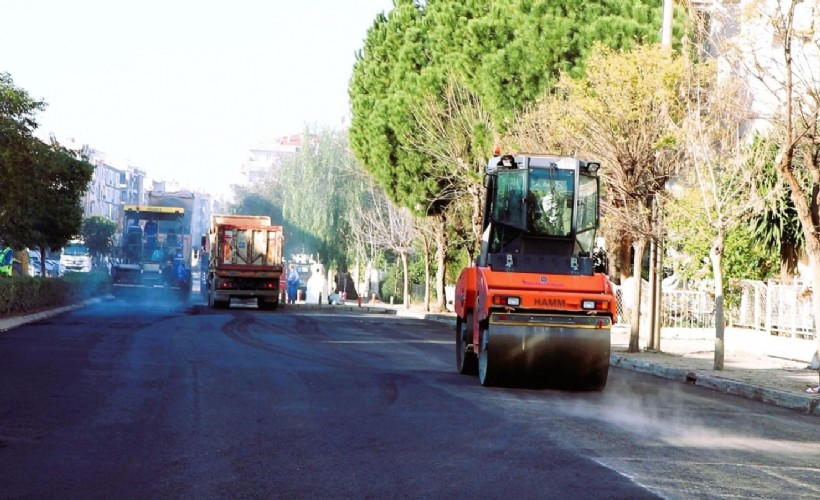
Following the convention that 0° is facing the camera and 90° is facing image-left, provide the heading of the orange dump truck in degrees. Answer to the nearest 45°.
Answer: approximately 180°

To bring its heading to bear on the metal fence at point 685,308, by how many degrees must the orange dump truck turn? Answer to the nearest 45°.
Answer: approximately 135° to its right

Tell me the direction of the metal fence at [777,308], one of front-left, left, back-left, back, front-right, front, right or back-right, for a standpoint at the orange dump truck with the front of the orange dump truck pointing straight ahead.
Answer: back-right

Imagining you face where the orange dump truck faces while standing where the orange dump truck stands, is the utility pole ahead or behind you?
behind

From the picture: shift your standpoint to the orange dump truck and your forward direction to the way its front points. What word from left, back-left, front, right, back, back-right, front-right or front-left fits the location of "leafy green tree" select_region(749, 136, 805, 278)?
back-right
